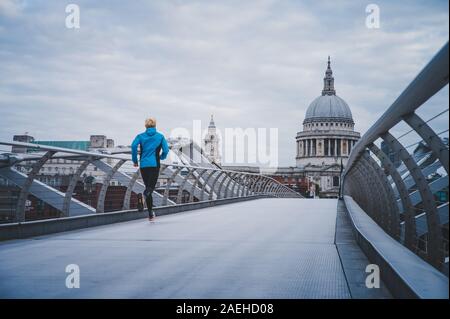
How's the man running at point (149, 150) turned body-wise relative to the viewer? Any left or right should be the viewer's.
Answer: facing away from the viewer
